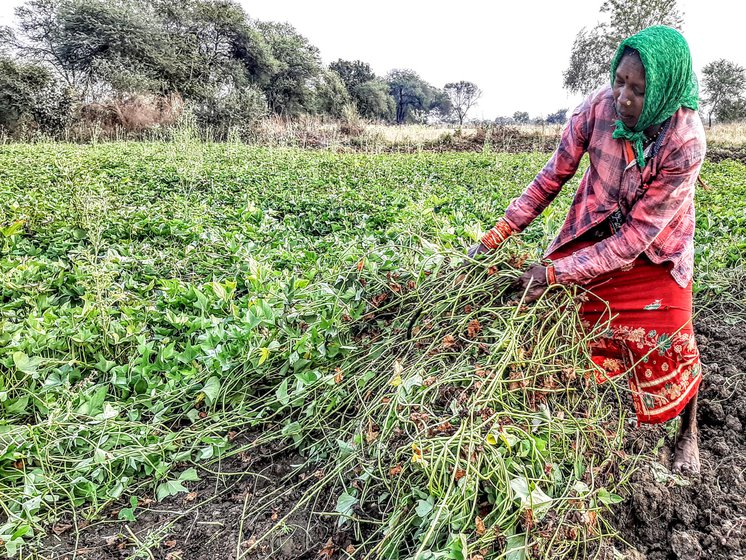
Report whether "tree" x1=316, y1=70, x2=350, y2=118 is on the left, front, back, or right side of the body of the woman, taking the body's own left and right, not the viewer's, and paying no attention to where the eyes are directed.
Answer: right

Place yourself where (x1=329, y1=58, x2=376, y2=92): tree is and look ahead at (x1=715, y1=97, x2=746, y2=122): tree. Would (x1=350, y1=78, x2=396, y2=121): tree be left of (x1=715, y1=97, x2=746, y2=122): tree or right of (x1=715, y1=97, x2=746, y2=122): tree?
right

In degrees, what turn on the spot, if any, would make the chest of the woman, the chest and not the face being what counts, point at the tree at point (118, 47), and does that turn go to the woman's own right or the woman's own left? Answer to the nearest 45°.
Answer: approximately 90° to the woman's own right

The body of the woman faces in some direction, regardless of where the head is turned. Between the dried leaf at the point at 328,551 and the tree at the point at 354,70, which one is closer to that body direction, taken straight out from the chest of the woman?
the dried leaf

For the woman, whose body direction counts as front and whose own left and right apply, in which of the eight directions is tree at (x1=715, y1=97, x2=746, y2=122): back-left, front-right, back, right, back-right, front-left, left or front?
back-right

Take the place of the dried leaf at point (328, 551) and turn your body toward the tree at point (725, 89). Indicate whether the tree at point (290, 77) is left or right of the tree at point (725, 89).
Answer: left

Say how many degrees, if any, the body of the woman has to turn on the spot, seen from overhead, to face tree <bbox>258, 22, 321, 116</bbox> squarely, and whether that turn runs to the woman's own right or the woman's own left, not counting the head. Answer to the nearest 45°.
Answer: approximately 90° to the woman's own right

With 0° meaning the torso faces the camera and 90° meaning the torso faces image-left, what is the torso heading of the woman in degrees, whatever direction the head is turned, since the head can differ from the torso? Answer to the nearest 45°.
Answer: approximately 45°

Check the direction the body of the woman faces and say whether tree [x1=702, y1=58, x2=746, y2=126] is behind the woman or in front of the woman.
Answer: behind
